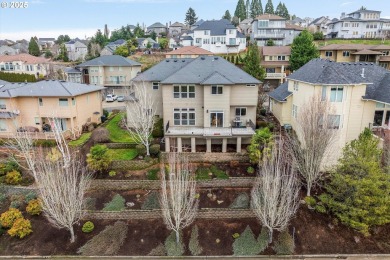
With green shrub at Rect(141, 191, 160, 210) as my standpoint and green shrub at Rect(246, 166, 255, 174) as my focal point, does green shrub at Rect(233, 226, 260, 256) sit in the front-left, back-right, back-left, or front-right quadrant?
front-right

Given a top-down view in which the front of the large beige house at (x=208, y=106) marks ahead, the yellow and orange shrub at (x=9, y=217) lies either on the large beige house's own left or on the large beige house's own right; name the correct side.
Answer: on the large beige house's own left

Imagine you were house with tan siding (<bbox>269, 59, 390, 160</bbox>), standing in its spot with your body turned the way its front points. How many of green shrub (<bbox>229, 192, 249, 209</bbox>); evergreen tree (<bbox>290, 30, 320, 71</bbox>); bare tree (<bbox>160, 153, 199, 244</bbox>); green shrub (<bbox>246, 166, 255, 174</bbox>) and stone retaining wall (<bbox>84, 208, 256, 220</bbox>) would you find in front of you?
1

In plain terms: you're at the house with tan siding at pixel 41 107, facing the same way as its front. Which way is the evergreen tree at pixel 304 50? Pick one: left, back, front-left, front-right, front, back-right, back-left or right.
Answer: right

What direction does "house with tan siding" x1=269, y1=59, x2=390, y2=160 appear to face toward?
away from the camera

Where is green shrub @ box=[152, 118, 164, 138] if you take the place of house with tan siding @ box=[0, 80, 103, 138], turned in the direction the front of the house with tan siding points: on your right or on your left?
on your right

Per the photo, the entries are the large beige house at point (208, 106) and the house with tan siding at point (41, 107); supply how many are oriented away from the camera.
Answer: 2

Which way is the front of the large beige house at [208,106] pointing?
away from the camera

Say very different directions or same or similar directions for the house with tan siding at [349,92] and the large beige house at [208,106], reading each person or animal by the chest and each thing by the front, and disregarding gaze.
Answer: same or similar directions

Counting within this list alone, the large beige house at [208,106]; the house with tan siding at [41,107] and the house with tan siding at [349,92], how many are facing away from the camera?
3

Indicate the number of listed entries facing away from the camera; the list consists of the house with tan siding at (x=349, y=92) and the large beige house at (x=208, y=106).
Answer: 2
